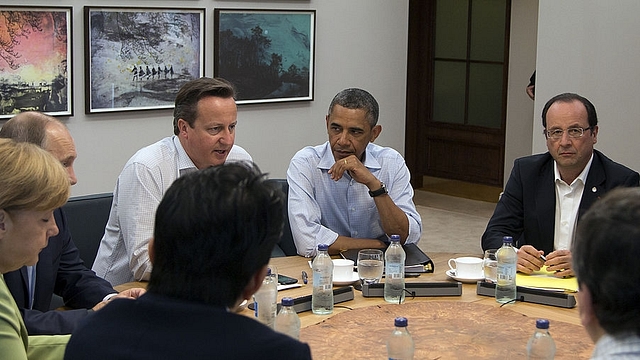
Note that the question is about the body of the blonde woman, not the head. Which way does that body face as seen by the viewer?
to the viewer's right

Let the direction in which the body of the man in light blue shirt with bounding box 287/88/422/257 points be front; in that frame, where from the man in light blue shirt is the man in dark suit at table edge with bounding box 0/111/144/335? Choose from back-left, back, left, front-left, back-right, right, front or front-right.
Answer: front-right

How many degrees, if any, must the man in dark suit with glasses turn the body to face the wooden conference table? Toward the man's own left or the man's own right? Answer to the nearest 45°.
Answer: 0° — they already face it

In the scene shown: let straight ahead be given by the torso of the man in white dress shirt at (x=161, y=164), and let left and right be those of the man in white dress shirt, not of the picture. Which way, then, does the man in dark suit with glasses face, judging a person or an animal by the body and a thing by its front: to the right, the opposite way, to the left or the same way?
to the right

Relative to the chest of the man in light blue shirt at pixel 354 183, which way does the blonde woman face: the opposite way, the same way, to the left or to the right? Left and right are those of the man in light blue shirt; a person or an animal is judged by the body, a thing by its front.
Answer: to the left

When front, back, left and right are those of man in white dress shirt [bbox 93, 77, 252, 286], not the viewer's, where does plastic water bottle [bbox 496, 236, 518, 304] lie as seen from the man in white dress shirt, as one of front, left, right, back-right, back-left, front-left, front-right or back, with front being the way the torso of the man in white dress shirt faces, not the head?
front

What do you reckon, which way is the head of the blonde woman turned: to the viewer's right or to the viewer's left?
to the viewer's right

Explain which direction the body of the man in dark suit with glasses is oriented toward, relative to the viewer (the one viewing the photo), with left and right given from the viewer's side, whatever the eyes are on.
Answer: facing the viewer

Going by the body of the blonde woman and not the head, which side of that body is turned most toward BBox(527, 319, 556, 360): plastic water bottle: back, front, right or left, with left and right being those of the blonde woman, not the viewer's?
front

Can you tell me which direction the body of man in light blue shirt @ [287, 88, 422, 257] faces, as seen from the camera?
toward the camera

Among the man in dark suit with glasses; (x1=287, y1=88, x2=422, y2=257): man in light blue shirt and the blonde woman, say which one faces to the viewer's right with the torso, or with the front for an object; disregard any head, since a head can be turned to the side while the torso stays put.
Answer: the blonde woman

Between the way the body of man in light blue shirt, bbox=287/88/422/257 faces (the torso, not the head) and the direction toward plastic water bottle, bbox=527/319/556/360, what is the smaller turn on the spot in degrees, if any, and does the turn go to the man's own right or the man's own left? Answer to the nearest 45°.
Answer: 0° — they already face it

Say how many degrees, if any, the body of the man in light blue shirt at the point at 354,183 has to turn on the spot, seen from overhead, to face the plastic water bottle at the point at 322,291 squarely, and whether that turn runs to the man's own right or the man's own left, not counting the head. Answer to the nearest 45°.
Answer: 0° — they already face it

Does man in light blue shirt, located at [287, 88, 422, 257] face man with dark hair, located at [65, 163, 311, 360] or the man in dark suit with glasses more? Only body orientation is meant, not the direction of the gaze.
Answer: the man with dark hair

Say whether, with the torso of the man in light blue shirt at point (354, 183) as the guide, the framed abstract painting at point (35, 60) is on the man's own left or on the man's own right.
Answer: on the man's own right

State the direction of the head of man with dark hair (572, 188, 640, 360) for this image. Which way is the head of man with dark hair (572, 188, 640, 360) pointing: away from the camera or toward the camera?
away from the camera
